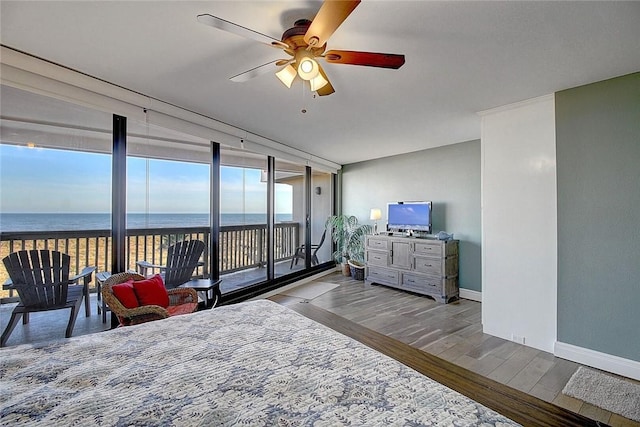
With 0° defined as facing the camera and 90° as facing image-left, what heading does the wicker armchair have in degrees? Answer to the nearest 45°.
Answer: approximately 315°

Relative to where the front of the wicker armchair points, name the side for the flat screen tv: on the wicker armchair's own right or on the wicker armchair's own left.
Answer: on the wicker armchair's own left

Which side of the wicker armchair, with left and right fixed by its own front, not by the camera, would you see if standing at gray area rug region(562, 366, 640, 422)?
front

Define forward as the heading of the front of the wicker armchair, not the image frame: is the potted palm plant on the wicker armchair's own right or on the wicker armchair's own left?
on the wicker armchair's own left

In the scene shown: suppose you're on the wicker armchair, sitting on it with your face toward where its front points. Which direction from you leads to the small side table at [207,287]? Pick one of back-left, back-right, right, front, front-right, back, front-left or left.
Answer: left

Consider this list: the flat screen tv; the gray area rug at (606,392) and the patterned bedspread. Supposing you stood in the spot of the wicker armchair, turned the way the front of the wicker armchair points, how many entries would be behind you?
0

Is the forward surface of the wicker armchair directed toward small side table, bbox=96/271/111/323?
no

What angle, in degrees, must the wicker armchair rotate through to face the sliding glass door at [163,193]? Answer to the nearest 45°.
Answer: approximately 135° to its left
